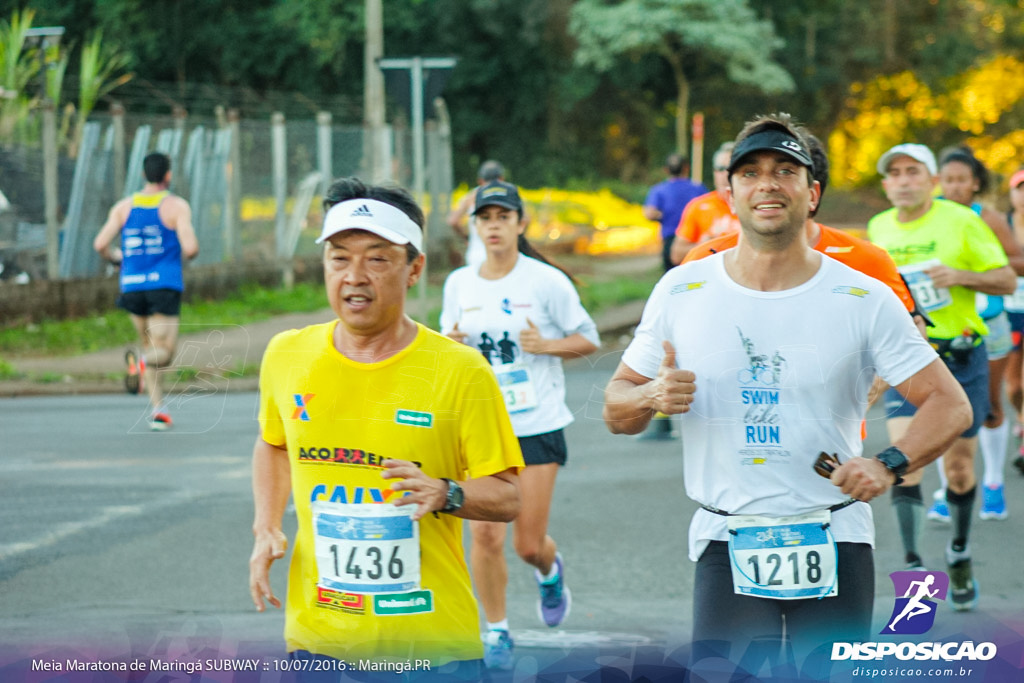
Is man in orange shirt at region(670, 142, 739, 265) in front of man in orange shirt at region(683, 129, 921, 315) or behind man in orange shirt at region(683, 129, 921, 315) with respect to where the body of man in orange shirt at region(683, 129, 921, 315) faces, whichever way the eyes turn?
behind

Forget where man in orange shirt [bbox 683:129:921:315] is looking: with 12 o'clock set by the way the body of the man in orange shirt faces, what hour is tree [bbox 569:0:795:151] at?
The tree is roughly at 6 o'clock from the man in orange shirt.

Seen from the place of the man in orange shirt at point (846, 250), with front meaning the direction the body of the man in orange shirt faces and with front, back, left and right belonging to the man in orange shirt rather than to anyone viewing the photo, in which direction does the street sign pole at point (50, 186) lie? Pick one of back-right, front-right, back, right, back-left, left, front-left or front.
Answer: back-right

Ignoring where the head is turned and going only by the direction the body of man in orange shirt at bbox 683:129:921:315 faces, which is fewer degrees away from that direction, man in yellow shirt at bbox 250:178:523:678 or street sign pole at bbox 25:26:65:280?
the man in yellow shirt

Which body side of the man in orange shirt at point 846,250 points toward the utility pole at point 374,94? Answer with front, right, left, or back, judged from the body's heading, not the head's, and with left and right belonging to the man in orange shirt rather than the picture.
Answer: back

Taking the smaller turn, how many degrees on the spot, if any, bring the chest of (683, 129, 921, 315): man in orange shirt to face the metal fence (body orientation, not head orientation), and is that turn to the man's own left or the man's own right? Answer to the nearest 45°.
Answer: approximately 135° to the man's own right

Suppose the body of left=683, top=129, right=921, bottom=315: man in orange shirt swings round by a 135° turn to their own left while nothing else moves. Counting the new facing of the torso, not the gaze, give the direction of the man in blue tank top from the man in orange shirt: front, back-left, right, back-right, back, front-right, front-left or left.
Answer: left

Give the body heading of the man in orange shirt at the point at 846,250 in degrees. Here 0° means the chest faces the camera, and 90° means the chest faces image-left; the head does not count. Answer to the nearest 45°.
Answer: approximately 0°
